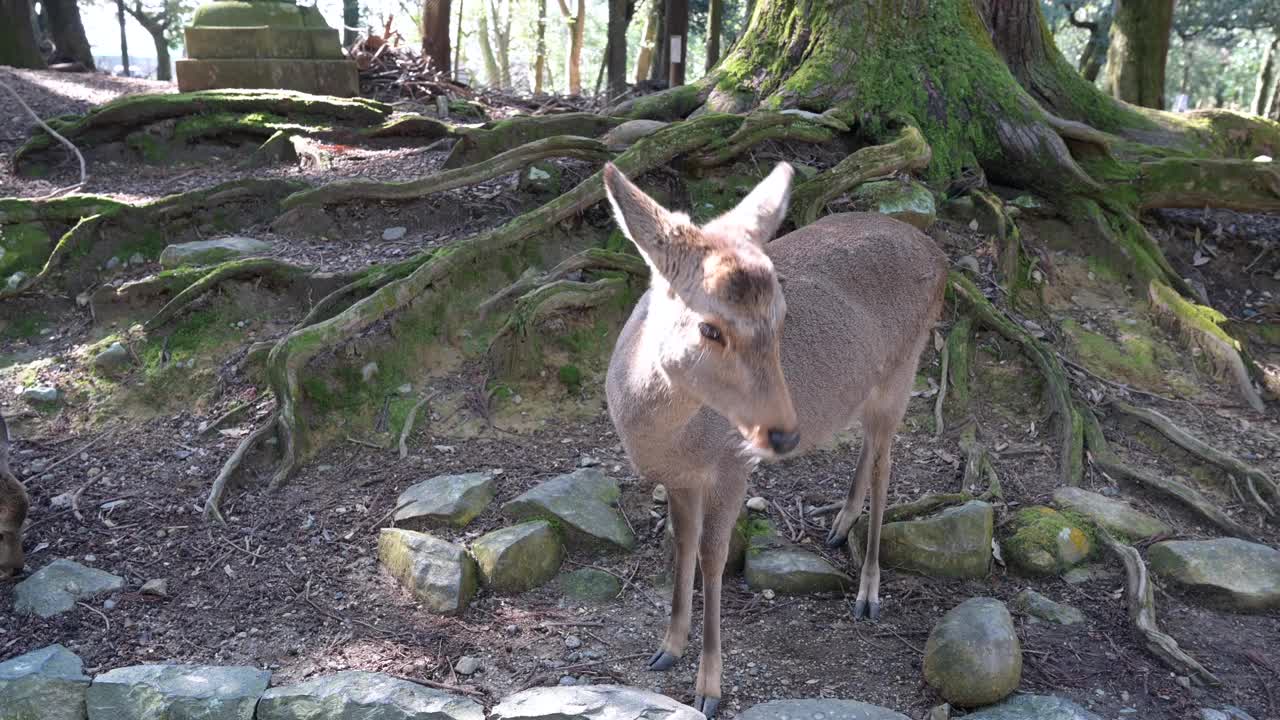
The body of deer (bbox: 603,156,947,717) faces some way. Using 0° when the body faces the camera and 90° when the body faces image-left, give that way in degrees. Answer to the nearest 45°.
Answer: approximately 45°

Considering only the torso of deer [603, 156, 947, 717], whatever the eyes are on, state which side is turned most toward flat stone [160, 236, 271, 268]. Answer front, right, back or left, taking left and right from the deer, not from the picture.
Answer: right

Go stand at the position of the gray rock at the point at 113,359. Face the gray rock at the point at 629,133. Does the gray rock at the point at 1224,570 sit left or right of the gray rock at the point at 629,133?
right

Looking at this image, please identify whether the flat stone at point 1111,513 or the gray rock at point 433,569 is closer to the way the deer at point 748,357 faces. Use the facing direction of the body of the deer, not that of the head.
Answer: the gray rock

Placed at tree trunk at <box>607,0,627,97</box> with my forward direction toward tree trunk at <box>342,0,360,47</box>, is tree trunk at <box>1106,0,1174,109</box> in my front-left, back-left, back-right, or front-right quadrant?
back-left

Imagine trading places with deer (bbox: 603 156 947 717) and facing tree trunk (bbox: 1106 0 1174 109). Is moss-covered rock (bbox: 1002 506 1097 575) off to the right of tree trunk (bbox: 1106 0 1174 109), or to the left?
right

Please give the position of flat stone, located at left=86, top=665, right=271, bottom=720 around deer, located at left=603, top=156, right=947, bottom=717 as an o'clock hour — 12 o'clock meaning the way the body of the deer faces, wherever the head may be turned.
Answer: The flat stone is roughly at 1 o'clock from the deer.

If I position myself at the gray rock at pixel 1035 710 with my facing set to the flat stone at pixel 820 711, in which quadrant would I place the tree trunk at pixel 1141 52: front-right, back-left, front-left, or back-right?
back-right

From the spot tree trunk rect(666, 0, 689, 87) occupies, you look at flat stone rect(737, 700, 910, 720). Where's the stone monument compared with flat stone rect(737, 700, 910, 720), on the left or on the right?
right

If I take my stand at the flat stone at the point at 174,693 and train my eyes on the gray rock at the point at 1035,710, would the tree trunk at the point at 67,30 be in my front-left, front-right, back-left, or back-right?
back-left

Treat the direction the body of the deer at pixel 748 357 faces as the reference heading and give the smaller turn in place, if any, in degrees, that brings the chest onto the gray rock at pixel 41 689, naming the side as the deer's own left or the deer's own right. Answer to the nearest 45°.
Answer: approximately 45° to the deer's own right

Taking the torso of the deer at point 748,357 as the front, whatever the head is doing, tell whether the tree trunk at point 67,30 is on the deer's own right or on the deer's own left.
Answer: on the deer's own right

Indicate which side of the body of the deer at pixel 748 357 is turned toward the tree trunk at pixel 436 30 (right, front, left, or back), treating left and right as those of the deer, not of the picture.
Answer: right
